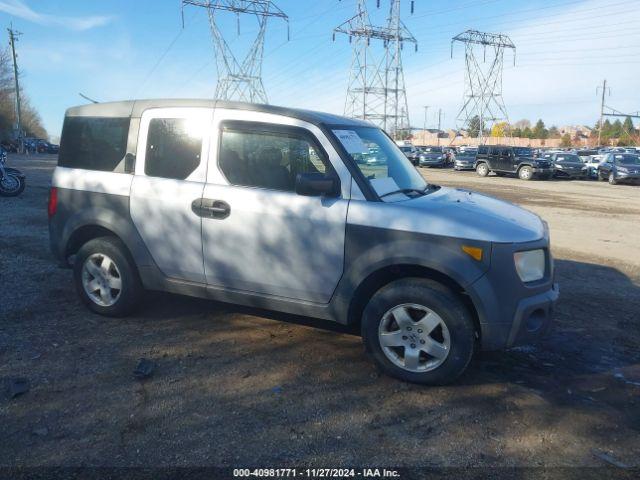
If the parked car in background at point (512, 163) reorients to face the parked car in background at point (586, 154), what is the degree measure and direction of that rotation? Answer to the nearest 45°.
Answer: approximately 90° to its left

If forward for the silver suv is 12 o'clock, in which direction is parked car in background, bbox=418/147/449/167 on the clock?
The parked car in background is roughly at 8 o'clock from the silver suv.

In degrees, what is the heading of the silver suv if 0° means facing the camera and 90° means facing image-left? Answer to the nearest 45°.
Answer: approximately 315°

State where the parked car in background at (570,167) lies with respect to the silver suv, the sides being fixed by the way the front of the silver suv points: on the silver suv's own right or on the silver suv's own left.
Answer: on the silver suv's own left

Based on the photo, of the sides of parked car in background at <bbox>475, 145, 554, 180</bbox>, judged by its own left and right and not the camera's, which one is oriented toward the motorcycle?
right

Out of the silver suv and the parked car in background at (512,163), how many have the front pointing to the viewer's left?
0

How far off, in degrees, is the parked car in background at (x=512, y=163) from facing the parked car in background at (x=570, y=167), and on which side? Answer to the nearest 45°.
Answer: approximately 45° to its left

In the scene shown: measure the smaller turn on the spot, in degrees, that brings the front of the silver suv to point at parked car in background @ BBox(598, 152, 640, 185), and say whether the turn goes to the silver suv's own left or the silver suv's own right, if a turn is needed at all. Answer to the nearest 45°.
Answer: approximately 90° to the silver suv's own left

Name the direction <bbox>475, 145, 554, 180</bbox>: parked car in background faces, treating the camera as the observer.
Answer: facing the viewer and to the right of the viewer
